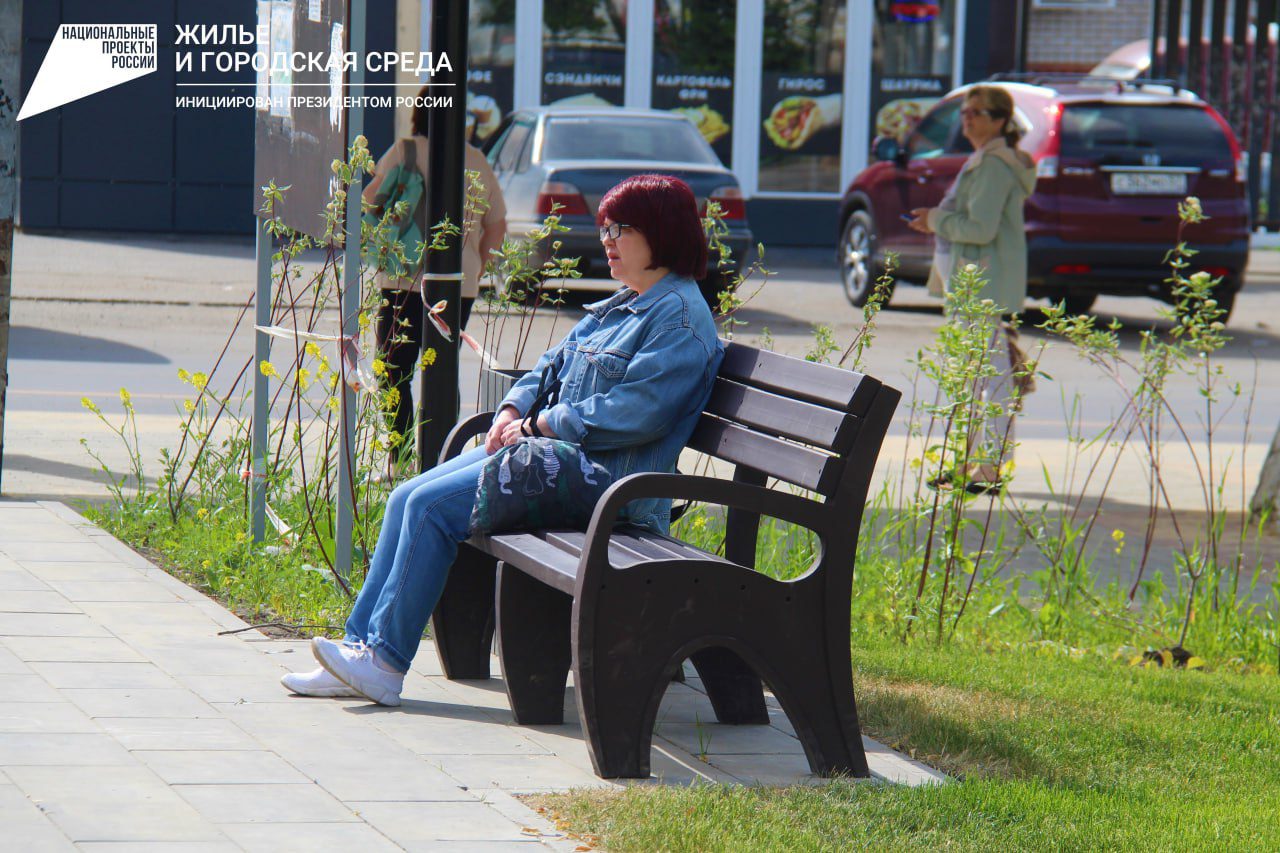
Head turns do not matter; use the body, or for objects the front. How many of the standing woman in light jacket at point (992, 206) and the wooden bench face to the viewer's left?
2

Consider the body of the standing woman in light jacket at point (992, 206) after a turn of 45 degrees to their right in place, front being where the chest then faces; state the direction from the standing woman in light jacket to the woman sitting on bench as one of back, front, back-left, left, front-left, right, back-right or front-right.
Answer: back-left

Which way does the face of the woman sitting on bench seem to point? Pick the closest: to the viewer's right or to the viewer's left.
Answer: to the viewer's left

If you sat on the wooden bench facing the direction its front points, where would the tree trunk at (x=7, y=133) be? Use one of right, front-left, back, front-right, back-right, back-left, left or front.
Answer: front-right

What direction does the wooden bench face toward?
to the viewer's left

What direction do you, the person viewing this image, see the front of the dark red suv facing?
facing away from the viewer and to the left of the viewer

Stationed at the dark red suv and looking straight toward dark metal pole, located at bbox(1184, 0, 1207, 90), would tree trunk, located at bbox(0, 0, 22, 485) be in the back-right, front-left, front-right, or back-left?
back-left

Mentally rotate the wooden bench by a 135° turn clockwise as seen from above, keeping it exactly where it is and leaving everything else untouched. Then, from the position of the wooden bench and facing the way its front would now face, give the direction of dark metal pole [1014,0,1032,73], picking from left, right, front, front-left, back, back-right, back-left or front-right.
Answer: front-left

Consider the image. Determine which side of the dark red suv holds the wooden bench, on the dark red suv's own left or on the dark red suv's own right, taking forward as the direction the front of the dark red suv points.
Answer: on the dark red suv's own left

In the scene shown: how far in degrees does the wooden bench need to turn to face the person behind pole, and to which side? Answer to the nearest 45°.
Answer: approximately 90° to its right

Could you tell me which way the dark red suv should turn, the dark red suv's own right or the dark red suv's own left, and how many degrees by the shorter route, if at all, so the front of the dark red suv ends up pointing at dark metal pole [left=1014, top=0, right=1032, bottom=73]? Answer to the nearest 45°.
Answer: approximately 45° to the dark red suv's own right

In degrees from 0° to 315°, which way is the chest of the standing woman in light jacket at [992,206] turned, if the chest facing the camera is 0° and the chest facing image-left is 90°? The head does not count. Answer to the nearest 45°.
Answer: approximately 90°

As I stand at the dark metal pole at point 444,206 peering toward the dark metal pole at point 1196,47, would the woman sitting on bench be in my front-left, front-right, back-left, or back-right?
back-right

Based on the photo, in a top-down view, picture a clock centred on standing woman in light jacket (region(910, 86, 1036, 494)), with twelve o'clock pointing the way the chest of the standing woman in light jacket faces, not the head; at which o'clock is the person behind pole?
The person behind pole is roughly at 11 o'clock from the standing woman in light jacket.

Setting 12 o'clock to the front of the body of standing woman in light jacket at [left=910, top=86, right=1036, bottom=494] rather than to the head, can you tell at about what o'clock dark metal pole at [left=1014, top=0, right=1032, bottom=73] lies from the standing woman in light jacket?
The dark metal pole is roughly at 3 o'clock from the standing woman in light jacket.
